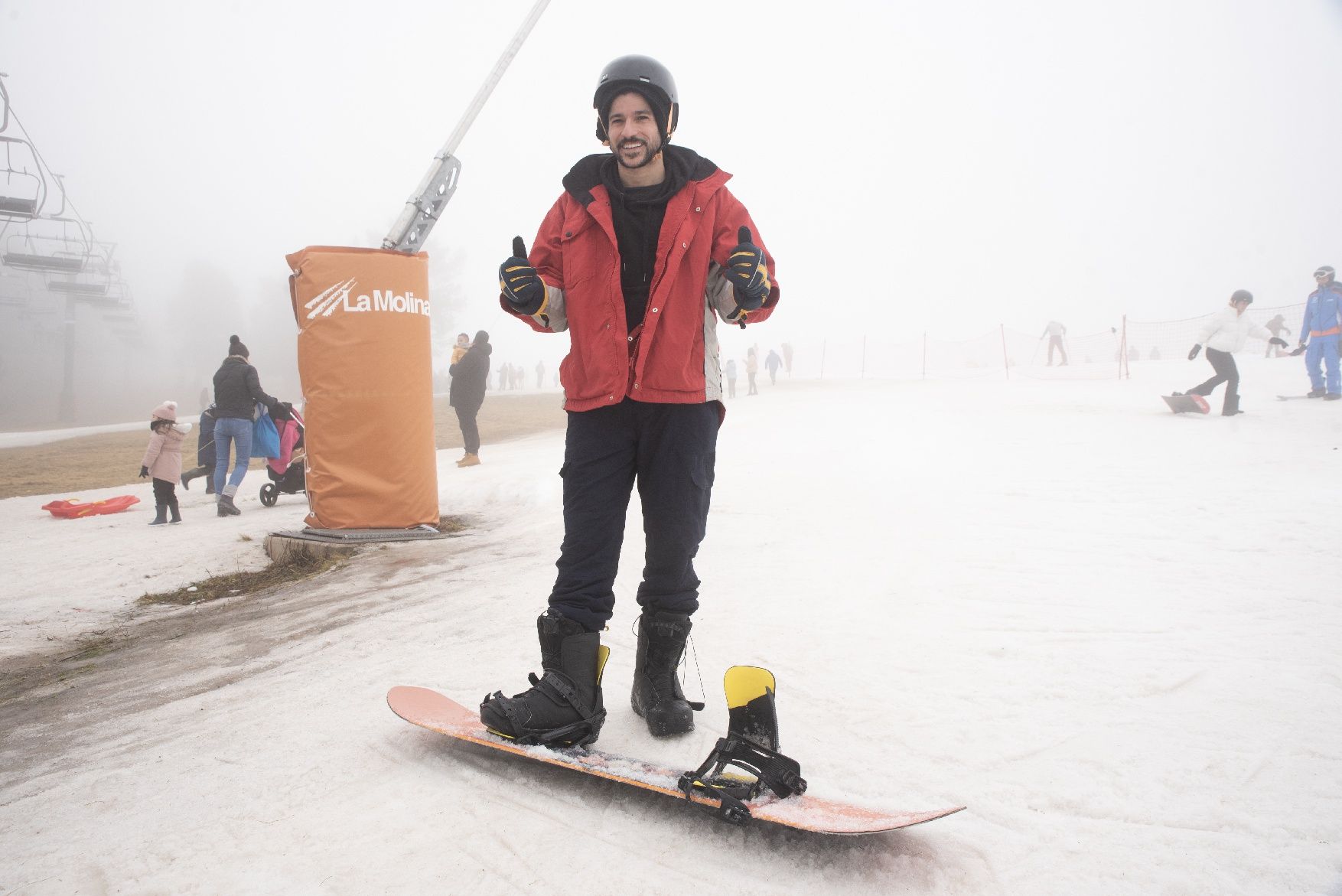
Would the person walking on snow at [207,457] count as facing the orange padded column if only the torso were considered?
no

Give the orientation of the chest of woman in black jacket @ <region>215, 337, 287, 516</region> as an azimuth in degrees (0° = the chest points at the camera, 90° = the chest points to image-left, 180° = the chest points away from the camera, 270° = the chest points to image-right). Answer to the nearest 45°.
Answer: approximately 225°

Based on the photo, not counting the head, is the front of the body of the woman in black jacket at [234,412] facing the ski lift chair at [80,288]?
no

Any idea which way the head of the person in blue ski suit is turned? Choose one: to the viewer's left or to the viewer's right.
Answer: to the viewer's left

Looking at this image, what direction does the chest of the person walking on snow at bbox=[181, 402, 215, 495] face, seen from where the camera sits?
to the viewer's right

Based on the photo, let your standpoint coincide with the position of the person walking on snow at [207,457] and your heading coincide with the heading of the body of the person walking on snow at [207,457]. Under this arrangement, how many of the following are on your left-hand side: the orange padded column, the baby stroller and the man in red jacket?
0

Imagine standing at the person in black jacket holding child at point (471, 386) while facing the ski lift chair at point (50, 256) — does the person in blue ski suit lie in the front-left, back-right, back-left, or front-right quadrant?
back-right

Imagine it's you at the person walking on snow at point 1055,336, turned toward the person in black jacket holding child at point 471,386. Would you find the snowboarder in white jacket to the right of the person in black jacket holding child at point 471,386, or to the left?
left

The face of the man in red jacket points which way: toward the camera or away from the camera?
toward the camera

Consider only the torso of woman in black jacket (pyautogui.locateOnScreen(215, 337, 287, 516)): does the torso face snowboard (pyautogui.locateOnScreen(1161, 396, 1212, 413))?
no

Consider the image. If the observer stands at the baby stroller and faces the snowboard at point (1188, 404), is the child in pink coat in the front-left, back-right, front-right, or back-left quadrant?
back-right
